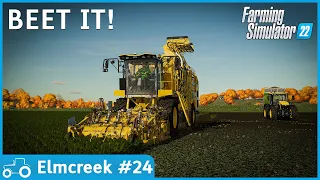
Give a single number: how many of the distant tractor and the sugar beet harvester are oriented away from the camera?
0

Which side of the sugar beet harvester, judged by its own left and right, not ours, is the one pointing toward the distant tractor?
back

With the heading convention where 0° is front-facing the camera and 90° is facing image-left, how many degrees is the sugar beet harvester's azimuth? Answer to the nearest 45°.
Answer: approximately 45°

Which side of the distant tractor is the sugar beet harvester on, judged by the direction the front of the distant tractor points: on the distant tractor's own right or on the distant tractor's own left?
on the distant tractor's own right
